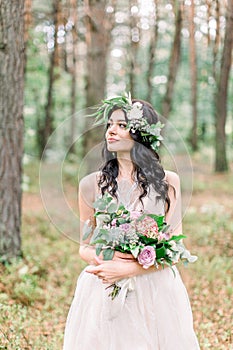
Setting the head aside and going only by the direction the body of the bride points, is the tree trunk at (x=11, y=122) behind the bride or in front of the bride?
behind

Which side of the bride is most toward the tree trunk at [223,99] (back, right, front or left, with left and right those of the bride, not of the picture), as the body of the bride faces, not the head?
back

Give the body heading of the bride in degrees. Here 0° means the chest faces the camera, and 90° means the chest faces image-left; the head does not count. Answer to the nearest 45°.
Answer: approximately 0°

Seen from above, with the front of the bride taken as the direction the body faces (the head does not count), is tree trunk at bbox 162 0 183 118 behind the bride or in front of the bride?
behind

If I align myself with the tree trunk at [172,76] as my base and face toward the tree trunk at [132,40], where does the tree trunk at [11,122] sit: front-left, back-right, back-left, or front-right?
back-left

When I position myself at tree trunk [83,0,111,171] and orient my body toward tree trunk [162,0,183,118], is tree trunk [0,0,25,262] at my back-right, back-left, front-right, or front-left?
back-right

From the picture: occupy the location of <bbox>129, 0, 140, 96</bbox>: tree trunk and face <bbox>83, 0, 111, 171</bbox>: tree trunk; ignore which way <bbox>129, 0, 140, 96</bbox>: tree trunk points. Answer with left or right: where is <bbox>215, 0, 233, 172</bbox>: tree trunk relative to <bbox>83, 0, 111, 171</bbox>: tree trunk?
left

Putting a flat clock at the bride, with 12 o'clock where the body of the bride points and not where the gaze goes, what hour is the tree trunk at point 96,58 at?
The tree trunk is roughly at 6 o'clock from the bride.

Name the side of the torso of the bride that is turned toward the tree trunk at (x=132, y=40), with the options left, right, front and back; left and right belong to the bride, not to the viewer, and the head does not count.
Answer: back
